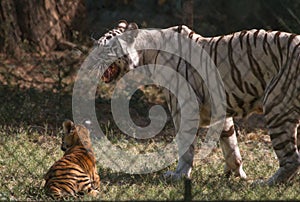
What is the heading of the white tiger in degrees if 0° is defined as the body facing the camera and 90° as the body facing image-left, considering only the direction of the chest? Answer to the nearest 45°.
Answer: approximately 90°

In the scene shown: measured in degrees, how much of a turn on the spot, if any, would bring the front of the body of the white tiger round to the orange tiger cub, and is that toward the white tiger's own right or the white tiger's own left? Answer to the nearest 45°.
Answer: approximately 45° to the white tiger's own left
